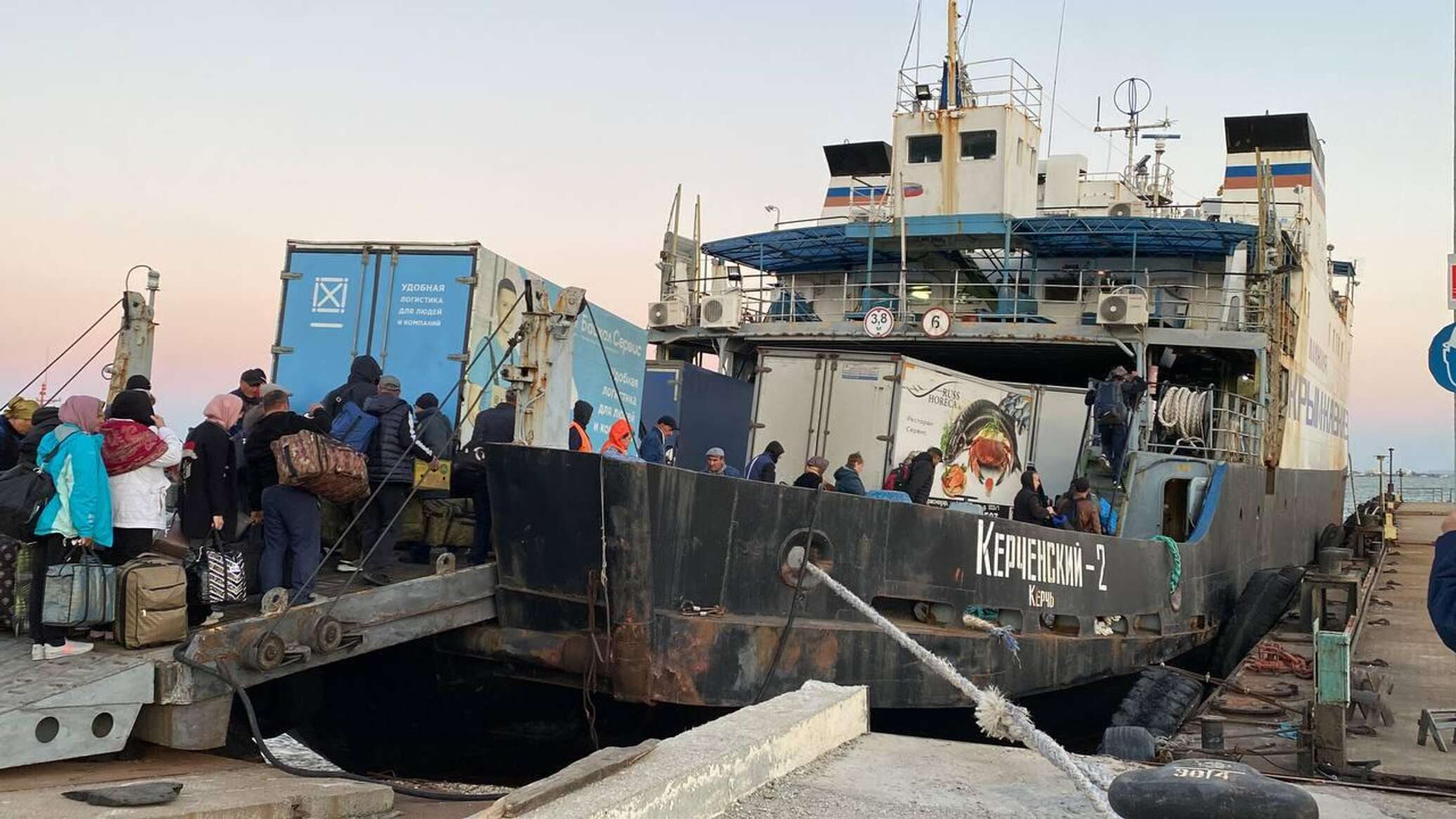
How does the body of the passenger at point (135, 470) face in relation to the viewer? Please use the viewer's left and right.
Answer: facing away from the viewer and to the right of the viewer

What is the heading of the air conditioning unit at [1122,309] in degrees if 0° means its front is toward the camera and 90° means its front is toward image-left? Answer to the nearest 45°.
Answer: approximately 0°

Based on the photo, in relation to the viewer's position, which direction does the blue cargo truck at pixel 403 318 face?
facing away from the viewer and to the right of the viewer

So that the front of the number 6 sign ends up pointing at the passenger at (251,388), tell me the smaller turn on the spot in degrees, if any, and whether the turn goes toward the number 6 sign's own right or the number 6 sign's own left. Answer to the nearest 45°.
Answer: approximately 45° to the number 6 sign's own right

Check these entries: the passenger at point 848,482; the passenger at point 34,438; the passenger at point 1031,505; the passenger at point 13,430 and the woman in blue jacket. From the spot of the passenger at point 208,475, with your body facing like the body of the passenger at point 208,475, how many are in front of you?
2

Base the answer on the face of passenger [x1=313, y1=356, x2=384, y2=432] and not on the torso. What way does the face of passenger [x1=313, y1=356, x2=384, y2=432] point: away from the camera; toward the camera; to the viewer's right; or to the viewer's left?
away from the camera

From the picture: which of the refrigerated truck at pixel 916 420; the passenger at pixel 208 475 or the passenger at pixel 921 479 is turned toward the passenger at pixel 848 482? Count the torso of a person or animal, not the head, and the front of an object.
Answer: the passenger at pixel 208 475
